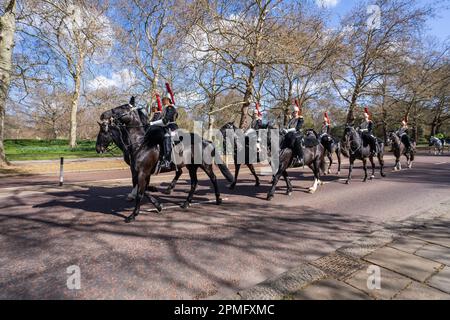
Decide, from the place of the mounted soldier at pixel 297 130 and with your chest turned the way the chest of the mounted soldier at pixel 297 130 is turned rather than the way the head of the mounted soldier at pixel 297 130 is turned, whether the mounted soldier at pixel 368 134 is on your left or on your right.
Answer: on your right

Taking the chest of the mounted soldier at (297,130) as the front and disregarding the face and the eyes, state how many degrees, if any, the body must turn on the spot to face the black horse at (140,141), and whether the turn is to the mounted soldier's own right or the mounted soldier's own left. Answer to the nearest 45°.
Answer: approximately 45° to the mounted soldier's own left

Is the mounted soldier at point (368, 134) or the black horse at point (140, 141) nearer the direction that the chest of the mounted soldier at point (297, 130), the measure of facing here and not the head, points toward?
the black horse

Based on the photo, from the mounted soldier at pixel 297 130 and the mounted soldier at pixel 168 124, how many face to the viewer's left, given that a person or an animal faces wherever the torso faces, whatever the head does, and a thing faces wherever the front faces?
2

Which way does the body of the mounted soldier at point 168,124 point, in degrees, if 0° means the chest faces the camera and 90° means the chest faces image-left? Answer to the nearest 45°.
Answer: approximately 90°

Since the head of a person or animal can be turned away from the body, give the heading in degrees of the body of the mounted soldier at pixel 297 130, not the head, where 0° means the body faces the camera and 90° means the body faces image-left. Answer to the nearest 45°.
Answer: approximately 90°

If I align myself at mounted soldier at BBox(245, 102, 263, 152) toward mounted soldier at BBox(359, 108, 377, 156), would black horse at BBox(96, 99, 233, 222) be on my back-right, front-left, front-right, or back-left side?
back-right
